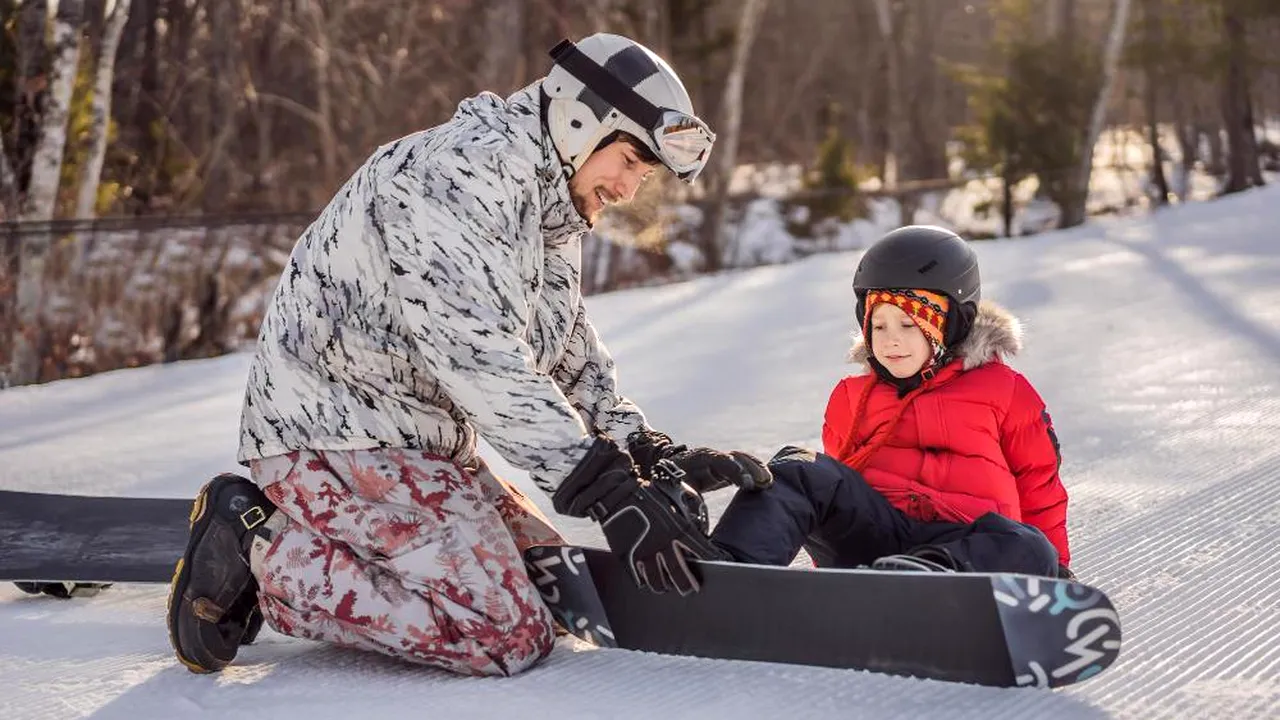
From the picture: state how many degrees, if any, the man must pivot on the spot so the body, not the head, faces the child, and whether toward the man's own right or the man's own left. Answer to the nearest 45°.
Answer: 0° — they already face them

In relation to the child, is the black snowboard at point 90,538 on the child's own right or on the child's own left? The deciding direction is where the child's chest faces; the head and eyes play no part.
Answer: on the child's own right

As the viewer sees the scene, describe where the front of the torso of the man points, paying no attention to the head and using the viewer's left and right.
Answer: facing to the right of the viewer

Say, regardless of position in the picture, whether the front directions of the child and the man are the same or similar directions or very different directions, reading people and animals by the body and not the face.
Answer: very different directions

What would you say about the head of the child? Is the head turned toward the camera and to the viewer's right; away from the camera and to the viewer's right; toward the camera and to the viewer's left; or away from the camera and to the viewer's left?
toward the camera and to the viewer's left

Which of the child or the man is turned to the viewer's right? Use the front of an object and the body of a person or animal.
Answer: the man

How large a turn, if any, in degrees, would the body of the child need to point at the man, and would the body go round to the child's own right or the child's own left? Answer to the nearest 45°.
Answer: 0° — they already face them

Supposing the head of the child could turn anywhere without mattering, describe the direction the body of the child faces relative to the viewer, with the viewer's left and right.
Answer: facing the viewer and to the left of the viewer

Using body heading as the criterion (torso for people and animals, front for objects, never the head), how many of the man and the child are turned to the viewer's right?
1

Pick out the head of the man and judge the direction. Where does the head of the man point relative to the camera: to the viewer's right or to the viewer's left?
to the viewer's right
